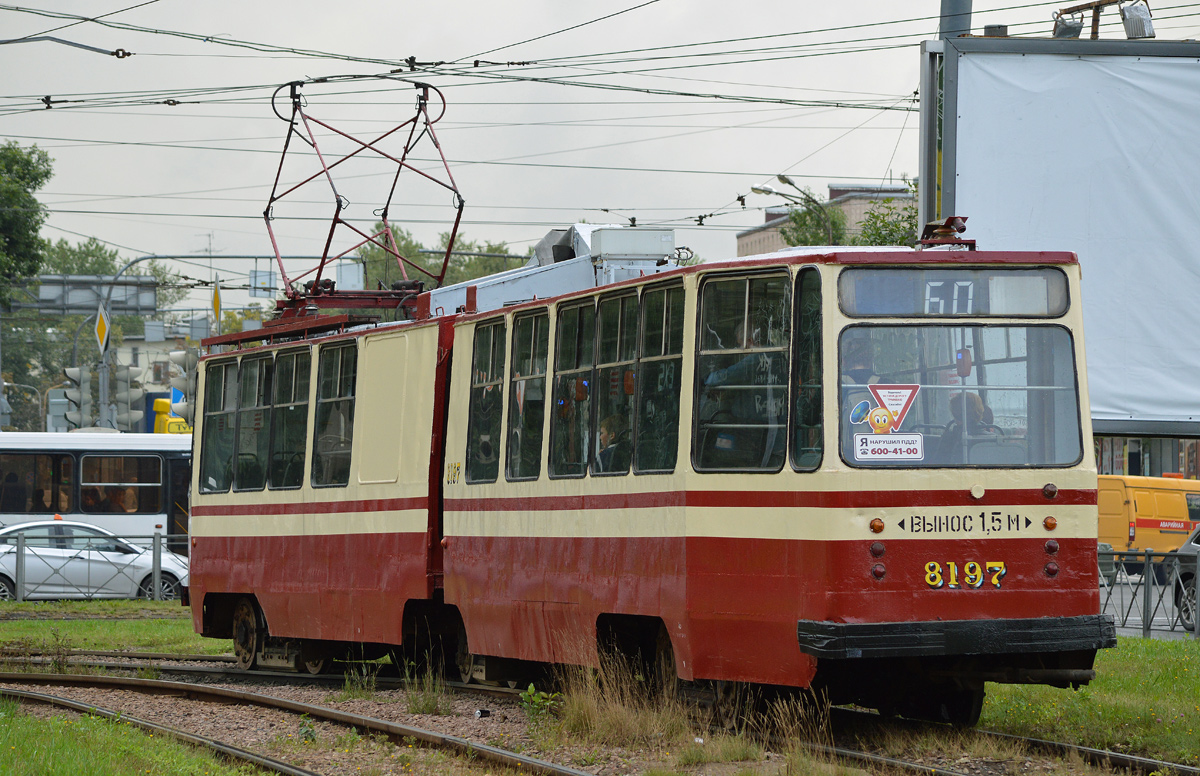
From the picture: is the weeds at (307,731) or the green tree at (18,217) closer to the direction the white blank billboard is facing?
the weeds

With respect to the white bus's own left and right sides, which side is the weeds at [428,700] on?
on its right

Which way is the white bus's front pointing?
to the viewer's right

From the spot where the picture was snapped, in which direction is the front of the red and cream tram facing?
facing away from the viewer and to the left of the viewer

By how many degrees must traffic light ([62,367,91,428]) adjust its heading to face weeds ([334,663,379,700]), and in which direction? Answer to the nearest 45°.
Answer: approximately 90° to its left

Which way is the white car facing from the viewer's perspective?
to the viewer's right
